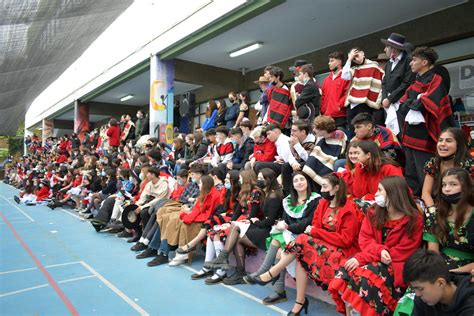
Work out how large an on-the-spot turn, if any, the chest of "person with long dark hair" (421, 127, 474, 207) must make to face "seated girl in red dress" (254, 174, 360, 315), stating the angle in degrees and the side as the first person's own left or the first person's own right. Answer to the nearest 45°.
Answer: approximately 45° to the first person's own right

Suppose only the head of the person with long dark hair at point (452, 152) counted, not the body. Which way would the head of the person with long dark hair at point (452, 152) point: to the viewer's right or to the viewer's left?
to the viewer's left

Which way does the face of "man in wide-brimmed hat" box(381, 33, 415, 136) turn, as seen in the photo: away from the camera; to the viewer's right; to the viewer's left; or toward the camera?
to the viewer's left

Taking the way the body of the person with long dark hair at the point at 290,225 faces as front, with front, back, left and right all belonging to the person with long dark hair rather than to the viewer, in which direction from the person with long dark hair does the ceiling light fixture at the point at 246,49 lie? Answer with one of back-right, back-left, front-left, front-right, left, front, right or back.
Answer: back-right

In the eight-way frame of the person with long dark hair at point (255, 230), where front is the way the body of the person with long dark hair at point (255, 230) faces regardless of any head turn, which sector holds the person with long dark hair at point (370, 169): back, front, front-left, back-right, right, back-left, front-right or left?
back-left

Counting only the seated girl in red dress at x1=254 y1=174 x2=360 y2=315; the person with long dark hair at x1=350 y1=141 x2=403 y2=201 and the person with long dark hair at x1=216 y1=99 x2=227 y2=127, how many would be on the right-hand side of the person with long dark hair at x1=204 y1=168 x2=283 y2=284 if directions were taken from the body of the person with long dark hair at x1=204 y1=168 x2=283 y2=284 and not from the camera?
1

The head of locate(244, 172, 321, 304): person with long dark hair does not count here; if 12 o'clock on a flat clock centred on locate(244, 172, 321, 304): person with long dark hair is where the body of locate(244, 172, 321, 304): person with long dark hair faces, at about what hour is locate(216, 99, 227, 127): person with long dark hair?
locate(216, 99, 227, 127): person with long dark hair is roughly at 4 o'clock from locate(244, 172, 321, 304): person with long dark hair.

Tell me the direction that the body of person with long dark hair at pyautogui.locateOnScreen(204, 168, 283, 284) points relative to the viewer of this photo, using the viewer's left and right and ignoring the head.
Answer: facing to the left of the viewer

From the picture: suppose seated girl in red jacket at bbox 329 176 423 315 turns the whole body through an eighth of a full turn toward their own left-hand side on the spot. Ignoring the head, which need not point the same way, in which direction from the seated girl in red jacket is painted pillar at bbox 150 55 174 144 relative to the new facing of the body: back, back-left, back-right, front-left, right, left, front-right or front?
back-right
